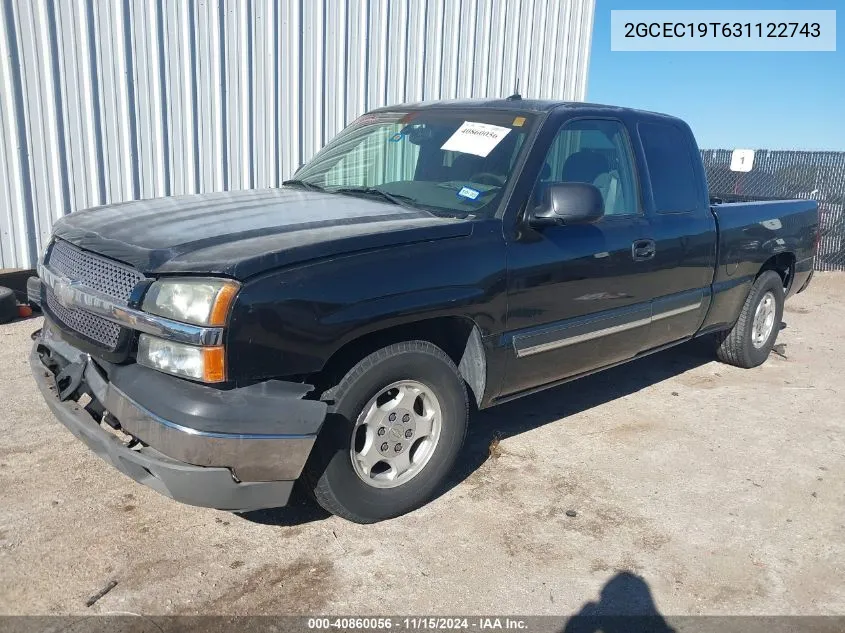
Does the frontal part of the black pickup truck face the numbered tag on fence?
no

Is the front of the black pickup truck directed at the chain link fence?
no
